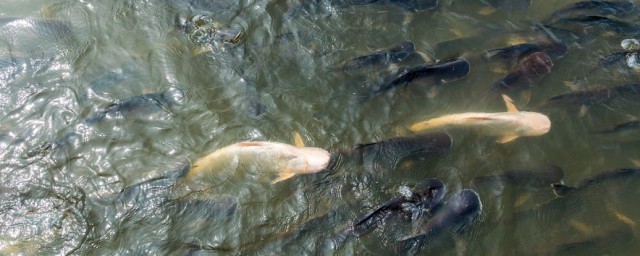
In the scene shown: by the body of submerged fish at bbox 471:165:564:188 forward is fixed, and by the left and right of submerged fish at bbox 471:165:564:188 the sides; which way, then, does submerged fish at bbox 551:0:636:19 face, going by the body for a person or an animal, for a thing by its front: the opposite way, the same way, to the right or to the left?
the same way

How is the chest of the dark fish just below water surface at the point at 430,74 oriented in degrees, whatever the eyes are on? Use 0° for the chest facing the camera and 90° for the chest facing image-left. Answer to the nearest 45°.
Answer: approximately 270°

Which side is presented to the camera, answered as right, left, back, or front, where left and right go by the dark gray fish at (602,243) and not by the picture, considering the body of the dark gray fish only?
right

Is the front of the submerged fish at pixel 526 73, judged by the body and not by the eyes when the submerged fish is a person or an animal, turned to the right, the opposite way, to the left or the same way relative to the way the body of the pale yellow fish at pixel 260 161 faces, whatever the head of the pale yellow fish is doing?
the same way

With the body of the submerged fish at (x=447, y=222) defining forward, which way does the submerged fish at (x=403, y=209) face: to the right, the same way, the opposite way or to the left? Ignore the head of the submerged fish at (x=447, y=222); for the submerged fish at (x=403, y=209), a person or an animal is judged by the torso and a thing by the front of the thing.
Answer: the same way

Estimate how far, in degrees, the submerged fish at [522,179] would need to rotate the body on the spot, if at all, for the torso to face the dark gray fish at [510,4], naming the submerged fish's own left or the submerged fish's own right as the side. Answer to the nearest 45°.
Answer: approximately 90° to the submerged fish's own left

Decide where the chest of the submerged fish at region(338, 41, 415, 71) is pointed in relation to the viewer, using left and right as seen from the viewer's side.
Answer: facing to the right of the viewer

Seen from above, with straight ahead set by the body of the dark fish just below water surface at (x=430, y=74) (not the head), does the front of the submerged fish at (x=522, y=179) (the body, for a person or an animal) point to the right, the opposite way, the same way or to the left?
the same way

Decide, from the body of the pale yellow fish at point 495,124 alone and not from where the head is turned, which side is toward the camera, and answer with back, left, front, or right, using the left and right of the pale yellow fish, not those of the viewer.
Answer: right

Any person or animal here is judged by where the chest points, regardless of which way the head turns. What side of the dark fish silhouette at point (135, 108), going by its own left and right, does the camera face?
right

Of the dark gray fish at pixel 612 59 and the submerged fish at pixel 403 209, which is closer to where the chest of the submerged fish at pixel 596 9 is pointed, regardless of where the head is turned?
the dark gray fish

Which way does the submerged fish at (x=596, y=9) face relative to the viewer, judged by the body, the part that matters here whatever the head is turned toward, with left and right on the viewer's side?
facing to the right of the viewer

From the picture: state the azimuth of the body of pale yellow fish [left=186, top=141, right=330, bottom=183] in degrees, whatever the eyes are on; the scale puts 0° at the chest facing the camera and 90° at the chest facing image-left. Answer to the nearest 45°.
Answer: approximately 270°

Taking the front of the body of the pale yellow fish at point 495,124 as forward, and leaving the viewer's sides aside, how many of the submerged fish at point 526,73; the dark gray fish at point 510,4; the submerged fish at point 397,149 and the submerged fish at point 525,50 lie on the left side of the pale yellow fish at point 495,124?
3

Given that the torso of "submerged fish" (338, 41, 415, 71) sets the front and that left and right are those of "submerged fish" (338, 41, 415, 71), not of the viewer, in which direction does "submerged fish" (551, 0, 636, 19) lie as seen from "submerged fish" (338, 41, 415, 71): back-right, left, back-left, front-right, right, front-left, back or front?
front-left

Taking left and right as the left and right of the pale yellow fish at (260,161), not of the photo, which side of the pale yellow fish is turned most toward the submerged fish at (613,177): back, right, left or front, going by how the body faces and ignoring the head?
front

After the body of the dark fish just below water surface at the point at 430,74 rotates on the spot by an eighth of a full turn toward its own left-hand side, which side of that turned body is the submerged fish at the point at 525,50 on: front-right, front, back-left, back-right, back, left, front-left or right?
front

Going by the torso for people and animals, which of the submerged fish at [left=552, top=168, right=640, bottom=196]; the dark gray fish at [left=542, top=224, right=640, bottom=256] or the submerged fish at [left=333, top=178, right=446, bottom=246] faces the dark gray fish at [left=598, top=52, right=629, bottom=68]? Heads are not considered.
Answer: the submerged fish at [left=333, top=178, right=446, bottom=246]

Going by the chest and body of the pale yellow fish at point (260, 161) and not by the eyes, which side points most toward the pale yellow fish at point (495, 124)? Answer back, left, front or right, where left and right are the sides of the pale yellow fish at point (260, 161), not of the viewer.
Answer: front

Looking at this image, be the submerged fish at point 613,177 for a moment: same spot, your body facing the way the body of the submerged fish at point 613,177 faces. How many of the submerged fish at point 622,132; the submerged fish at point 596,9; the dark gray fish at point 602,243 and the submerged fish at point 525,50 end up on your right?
1
